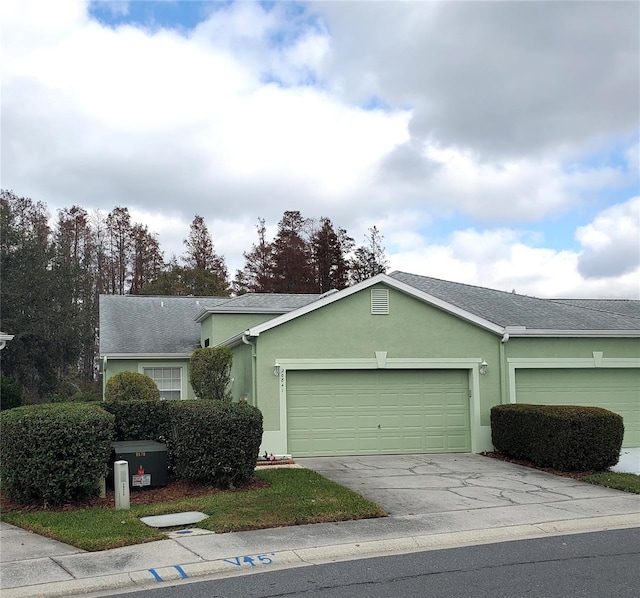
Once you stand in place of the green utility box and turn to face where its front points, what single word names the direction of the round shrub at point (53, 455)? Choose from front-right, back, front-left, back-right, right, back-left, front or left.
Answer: front-right

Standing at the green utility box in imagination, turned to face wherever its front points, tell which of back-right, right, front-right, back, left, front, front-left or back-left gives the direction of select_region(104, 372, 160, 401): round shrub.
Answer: back

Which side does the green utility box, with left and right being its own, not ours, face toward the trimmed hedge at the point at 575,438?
left

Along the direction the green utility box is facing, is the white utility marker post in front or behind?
in front

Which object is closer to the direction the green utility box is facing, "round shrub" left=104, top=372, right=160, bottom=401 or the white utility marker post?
the white utility marker post

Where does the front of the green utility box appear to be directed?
toward the camera

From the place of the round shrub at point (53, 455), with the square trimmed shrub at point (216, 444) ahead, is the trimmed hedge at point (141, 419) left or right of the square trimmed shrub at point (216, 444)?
left

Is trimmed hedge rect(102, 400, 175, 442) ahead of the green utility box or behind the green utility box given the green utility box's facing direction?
behind

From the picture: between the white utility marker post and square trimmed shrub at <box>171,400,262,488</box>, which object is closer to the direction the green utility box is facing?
the white utility marker post

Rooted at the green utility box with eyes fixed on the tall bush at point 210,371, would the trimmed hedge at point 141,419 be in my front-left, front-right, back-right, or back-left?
front-left

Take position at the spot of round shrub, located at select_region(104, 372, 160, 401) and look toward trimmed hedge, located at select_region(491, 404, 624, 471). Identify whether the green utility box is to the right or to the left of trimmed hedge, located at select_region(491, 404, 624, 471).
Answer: right

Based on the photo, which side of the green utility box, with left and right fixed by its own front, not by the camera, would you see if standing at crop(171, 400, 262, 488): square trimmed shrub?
left

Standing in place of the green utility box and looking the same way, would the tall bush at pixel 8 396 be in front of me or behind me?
behind

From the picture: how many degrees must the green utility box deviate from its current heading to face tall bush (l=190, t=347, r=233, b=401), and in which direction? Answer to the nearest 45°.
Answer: approximately 180°
